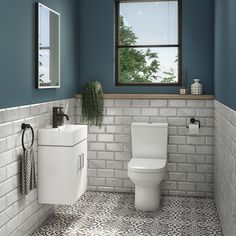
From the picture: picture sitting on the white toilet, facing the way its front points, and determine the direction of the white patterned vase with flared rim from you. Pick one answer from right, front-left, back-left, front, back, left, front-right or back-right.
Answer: back-left

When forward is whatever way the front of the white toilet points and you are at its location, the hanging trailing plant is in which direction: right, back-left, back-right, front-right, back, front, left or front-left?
back-right

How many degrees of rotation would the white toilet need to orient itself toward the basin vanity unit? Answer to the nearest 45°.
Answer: approximately 45° to its right

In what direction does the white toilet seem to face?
toward the camera

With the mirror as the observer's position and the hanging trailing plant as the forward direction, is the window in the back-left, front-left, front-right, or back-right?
front-right
